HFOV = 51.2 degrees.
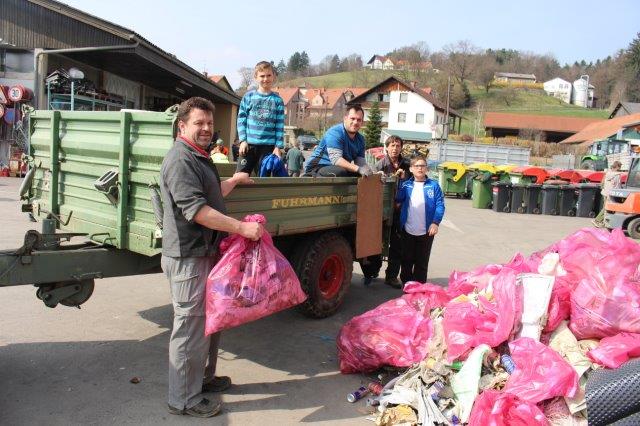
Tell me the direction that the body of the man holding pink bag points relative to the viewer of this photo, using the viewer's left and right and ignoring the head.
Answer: facing to the right of the viewer

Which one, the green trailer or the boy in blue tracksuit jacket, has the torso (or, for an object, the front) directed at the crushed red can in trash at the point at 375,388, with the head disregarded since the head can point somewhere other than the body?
the boy in blue tracksuit jacket

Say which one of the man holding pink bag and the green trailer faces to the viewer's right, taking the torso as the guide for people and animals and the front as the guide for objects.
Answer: the man holding pink bag

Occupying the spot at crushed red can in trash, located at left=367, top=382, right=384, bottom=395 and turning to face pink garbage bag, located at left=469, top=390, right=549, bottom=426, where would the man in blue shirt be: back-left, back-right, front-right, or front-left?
back-left

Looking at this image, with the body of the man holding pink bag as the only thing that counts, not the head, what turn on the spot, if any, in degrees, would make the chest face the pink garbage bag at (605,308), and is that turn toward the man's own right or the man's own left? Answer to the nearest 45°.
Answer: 0° — they already face it

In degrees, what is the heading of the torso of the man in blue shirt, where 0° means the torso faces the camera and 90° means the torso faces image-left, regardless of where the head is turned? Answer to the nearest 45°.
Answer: approximately 315°

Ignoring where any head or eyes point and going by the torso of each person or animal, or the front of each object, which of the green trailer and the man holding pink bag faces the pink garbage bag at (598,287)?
the man holding pink bag

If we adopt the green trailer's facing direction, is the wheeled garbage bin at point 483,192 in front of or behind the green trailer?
behind

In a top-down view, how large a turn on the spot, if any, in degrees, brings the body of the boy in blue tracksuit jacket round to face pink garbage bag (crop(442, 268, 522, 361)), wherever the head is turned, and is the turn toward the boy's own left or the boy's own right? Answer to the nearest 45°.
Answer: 0° — they already face it

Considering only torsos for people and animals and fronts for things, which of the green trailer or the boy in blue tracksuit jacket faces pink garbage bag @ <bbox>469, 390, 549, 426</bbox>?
the boy in blue tracksuit jacket

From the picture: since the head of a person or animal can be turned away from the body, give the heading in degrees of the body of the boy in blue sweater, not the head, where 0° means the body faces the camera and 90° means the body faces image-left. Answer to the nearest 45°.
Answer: approximately 0°

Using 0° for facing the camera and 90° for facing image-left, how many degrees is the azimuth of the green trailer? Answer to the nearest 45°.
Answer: approximately 45°
